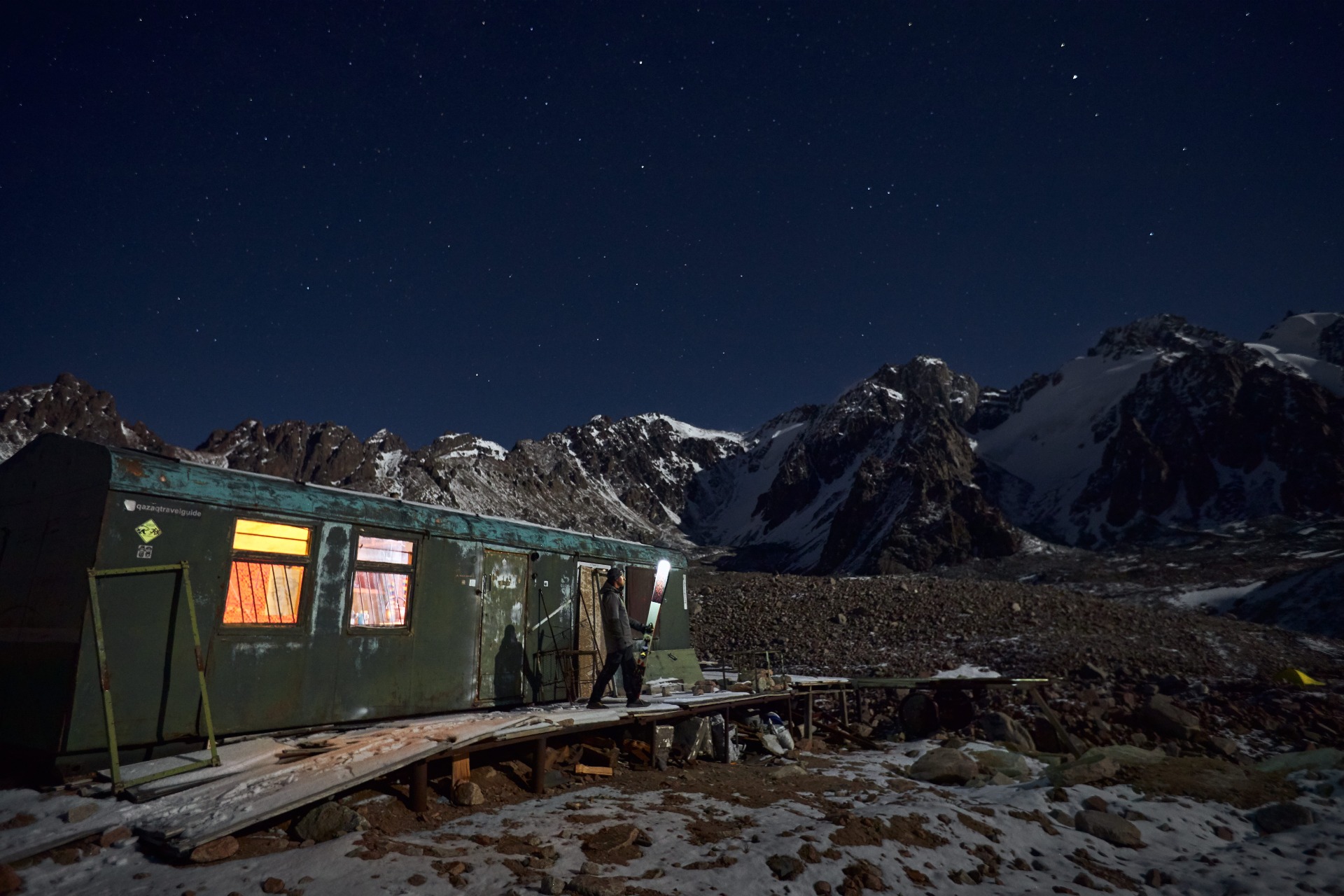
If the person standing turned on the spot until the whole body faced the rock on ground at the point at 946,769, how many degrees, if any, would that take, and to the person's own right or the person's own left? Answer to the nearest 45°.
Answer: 0° — they already face it

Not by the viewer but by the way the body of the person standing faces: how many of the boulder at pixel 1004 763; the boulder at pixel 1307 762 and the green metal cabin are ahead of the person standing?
2

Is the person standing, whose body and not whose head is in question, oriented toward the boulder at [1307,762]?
yes

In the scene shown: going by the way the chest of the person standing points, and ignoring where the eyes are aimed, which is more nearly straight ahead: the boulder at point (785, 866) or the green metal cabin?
the boulder

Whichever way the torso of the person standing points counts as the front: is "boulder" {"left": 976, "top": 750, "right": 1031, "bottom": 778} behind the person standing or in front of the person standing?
in front

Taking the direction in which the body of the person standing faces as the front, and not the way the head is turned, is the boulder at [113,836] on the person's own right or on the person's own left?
on the person's own right

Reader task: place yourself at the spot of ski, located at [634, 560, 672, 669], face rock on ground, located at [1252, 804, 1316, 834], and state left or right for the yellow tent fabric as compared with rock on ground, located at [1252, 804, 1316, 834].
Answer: left

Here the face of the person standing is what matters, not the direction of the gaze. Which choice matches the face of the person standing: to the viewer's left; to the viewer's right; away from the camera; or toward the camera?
to the viewer's right

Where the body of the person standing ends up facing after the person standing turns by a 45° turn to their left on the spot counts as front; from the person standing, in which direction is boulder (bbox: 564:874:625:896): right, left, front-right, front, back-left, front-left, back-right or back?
back-right

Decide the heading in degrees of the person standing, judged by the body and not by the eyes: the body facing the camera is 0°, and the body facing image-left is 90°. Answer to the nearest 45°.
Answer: approximately 270°

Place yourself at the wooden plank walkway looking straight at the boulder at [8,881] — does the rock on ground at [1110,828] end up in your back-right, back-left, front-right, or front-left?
back-left

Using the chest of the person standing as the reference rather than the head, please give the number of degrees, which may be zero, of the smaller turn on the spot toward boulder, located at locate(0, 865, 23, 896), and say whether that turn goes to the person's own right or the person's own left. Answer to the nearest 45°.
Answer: approximately 135° to the person's own right

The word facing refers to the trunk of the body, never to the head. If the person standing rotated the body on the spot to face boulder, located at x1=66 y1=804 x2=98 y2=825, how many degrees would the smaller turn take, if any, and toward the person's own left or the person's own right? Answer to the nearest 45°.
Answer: approximately 135° to the person's own right

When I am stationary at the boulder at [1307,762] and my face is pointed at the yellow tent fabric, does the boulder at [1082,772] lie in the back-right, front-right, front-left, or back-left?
back-left
